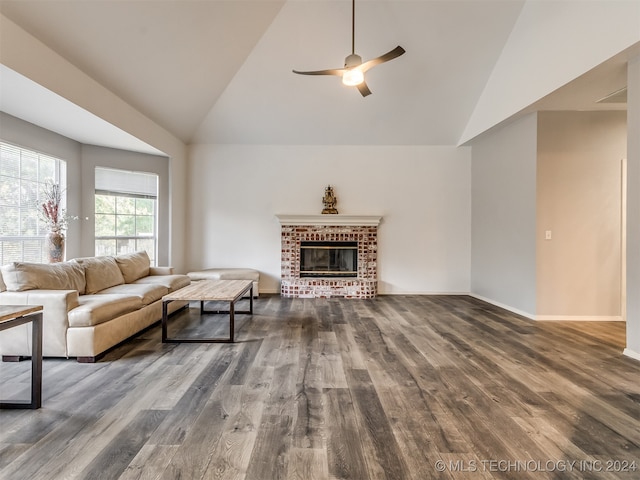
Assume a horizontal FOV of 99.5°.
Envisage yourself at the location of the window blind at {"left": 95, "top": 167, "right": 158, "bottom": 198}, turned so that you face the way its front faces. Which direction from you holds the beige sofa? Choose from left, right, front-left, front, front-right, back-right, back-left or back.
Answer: front-right

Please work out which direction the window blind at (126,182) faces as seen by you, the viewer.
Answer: facing the viewer and to the right of the viewer

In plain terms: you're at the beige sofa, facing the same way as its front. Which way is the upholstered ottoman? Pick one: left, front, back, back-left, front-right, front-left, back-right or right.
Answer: left

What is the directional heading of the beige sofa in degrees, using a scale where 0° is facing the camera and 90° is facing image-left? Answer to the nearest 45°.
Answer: approximately 315°

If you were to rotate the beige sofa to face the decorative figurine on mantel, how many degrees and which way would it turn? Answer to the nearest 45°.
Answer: approximately 45° to its left

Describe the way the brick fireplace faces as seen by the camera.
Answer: facing the viewer

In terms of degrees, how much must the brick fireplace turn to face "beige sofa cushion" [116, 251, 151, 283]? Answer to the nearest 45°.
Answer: approximately 45° to its right

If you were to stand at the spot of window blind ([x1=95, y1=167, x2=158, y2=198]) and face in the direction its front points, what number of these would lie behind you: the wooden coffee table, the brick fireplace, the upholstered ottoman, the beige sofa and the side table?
0

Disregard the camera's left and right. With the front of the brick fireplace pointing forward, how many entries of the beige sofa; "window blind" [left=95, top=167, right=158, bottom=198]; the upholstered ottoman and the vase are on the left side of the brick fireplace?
0

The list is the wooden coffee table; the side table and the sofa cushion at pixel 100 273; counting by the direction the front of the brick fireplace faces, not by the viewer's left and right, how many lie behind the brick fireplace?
0

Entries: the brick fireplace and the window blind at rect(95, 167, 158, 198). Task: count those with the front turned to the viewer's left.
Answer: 0

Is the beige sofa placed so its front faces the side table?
no

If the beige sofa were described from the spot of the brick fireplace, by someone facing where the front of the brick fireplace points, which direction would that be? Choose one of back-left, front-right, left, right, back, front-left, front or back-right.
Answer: front-right

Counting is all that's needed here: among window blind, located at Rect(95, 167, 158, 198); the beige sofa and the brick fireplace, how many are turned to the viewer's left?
0

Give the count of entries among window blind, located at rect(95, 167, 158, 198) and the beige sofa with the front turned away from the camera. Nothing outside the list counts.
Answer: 0

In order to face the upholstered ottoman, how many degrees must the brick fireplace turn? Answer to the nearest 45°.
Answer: approximately 90° to its right
